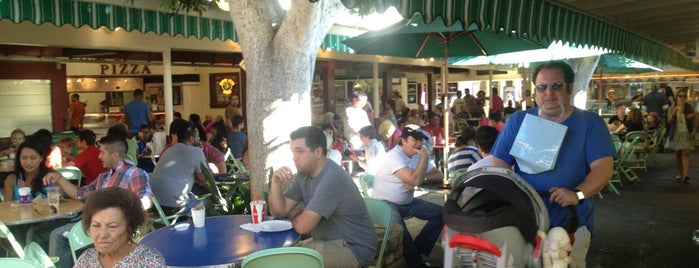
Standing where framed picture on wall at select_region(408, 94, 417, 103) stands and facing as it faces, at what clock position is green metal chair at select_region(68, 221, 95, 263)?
The green metal chair is roughly at 12 o'clock from the framed picture on wall.

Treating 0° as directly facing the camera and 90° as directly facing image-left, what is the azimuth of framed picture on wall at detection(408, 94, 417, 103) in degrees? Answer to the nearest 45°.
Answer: approximately 0°

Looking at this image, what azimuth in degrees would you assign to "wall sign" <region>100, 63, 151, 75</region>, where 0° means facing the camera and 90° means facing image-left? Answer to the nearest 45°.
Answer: approximately 0°

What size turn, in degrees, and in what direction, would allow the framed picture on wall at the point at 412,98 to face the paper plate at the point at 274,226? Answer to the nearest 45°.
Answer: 0° — it already faces it

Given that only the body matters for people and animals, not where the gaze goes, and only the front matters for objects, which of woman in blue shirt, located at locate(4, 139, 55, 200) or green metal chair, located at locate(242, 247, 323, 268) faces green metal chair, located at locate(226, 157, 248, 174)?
green metal chair, located at locate(242, 247, 323, 268)

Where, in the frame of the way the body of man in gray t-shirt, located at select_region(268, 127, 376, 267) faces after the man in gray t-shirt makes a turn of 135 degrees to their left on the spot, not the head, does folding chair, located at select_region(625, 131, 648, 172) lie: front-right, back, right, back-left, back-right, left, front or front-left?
left

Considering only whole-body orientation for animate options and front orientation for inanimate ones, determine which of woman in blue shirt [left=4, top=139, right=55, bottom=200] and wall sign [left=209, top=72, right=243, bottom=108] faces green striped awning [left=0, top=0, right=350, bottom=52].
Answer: the wall sign

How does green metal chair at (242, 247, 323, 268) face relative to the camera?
away from the camera

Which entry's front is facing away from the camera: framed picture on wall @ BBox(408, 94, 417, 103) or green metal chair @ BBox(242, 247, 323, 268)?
the green metal chair

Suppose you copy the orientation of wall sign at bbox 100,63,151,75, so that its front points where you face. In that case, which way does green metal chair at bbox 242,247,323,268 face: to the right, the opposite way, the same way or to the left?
the opposite way

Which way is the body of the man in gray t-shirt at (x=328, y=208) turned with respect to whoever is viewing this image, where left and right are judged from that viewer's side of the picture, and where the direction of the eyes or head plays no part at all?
facing to the left of the viewer

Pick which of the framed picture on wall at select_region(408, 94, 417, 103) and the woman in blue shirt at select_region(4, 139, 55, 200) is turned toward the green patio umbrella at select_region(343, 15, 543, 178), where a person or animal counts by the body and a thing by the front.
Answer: the framed picture on wall

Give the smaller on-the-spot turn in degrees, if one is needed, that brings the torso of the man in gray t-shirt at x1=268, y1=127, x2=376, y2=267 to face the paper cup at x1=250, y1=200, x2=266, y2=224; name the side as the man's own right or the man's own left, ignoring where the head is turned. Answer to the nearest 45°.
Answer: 0° — they already face it

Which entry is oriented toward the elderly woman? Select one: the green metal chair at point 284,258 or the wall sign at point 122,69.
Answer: the wall sign

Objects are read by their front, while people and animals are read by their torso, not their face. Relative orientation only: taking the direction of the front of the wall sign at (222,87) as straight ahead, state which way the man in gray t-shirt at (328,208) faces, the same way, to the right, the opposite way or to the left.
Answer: to the right

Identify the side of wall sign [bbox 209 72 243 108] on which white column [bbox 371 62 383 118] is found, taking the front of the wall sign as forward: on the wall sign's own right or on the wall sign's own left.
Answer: on the wall sign's own left
